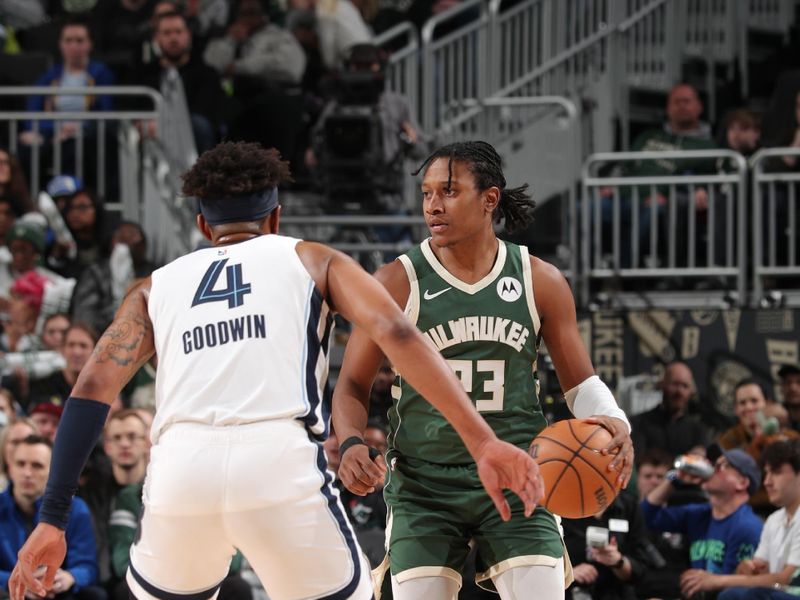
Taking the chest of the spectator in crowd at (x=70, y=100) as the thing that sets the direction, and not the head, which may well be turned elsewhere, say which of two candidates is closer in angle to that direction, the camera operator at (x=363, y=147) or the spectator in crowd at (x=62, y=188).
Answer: the spectator in crowd

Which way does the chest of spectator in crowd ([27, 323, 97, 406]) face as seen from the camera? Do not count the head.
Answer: toward the camera

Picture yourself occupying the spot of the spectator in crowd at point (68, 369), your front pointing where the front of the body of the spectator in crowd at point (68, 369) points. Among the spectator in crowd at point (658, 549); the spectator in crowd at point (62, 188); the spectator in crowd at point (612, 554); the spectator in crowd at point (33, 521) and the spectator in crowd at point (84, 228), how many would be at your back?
2

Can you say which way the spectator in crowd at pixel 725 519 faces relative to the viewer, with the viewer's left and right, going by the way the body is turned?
facing the viewer and to the left of the viewer

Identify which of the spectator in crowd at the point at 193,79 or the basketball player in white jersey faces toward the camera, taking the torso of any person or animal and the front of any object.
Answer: the spectator in crowd

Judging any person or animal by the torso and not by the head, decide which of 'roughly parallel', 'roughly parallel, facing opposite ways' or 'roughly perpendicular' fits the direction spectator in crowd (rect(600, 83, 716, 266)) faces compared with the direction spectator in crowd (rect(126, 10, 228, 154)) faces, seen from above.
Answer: roughly parallel

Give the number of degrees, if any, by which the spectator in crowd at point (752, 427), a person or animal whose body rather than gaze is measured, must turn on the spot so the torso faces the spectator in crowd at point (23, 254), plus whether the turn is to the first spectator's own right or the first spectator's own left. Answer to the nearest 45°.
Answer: approximately 90° to the first spectator's own right

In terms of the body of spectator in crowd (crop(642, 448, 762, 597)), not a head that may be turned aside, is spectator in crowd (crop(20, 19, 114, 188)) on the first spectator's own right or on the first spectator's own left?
on the first spectator's own right

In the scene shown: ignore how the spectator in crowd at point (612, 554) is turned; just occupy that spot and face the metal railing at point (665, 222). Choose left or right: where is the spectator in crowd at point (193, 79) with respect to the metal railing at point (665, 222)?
left

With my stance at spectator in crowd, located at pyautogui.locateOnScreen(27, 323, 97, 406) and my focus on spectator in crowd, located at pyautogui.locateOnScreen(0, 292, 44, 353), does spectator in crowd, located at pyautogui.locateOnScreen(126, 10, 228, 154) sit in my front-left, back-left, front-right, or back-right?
front-right

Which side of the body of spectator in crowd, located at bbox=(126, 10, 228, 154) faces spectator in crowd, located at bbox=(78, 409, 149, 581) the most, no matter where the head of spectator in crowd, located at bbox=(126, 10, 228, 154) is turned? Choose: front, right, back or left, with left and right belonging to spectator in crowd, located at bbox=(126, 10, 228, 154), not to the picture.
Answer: front

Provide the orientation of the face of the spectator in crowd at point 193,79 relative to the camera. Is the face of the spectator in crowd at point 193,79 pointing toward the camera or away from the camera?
toward the camera

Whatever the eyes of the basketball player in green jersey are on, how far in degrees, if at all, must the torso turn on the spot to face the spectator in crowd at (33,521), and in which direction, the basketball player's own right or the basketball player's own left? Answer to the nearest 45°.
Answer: approximately 135° to the basketball player's own right

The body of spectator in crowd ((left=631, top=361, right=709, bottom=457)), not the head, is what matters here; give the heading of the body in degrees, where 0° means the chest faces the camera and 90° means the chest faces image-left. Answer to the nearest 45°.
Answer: approximately 0°

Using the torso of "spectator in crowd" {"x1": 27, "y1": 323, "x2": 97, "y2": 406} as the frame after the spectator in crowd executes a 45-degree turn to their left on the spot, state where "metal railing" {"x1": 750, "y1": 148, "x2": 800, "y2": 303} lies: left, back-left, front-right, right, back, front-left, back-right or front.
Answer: front-left

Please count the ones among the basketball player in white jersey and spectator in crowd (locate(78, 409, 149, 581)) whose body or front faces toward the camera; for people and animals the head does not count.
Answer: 1

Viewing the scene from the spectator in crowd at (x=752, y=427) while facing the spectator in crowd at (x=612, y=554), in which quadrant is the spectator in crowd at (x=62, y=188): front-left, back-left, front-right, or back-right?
front-right

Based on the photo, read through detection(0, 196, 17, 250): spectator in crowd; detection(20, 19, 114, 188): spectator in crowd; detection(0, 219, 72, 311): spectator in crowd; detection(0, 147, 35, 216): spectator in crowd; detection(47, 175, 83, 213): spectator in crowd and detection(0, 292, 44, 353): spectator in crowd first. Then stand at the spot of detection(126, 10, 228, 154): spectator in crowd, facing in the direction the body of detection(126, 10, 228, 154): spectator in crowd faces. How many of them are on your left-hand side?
0

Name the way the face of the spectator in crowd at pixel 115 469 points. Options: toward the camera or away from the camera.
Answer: toward the camera

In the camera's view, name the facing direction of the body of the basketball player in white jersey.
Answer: away from the camera

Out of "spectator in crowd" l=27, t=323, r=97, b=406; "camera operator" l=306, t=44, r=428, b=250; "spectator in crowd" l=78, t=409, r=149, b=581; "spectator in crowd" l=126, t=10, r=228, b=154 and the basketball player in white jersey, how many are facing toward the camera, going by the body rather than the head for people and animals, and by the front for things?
4

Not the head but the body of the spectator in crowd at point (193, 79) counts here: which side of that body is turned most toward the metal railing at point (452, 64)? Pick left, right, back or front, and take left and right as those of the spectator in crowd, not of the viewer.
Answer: left
